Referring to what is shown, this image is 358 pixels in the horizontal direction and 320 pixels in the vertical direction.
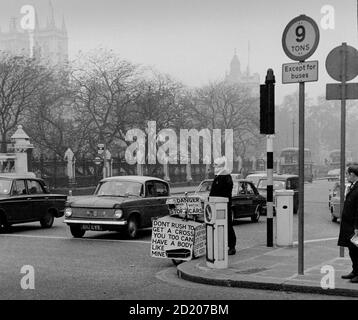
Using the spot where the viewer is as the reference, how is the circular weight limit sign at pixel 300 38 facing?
facing the viewer and to the left of the viewer

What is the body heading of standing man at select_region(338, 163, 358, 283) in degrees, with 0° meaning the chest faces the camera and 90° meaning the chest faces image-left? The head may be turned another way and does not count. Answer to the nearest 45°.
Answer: approximately 90°

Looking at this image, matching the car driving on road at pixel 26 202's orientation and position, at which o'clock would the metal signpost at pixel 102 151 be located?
The metal signpost is roughly at 5 o'clock from the car driving on road.

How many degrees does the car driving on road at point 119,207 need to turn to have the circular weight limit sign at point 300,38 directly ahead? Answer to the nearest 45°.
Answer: approximately 90° to its left

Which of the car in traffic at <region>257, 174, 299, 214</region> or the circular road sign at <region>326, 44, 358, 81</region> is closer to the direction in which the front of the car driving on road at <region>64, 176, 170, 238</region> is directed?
the circular road sign

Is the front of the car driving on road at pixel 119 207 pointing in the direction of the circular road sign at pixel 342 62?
no

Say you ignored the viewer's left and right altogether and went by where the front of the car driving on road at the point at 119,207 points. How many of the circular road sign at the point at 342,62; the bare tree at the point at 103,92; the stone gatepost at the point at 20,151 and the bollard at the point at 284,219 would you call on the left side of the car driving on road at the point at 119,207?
2

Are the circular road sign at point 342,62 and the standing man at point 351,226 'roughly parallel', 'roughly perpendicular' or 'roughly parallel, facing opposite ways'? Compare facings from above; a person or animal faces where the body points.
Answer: roughly perpendicular

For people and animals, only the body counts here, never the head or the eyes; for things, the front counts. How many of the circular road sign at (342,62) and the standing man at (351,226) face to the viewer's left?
1

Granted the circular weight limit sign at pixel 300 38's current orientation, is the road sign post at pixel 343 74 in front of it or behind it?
behind

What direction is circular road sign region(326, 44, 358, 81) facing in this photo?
away from the camera

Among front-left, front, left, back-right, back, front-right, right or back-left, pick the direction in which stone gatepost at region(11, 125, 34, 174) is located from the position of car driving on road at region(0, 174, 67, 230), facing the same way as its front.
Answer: back-right
